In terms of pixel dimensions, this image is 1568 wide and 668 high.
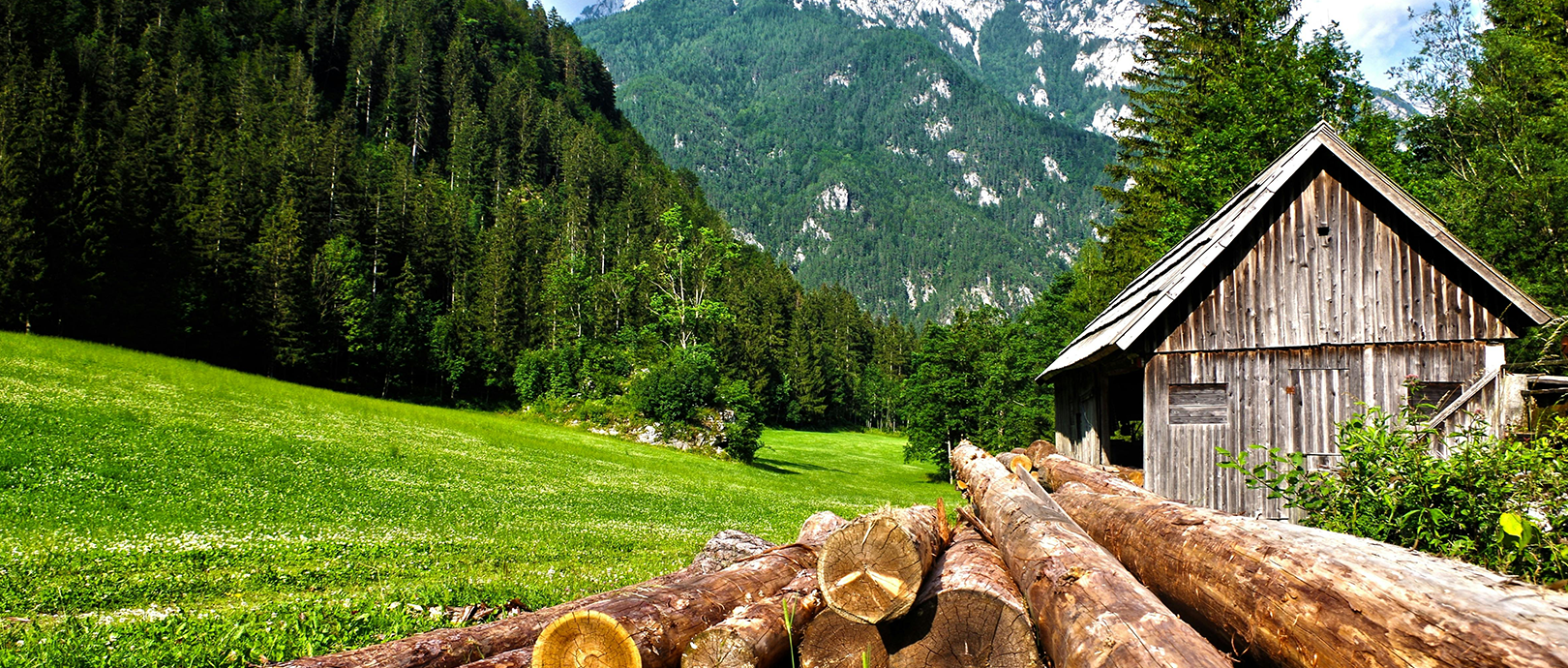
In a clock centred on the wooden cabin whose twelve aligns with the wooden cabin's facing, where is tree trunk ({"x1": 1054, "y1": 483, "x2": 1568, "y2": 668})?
The tree trunk is roughly at 12 o'clock from the wooden cabin.

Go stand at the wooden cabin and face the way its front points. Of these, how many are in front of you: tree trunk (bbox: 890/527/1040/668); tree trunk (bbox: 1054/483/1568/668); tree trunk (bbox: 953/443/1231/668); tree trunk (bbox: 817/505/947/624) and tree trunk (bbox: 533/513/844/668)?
5

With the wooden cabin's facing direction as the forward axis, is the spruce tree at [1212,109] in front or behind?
behind

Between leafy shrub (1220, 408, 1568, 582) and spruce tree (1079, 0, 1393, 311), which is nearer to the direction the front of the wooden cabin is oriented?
the leafy shrub

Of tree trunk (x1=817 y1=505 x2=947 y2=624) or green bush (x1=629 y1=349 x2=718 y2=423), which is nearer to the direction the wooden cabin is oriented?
the tree trunk

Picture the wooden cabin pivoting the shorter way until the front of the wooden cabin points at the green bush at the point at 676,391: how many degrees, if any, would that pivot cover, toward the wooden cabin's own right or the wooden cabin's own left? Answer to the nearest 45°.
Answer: approximately 135° to the wooden cabin's own right

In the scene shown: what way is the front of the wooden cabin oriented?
toward the camera

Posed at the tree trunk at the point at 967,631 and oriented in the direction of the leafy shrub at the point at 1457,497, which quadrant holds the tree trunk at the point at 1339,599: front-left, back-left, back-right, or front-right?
front-right

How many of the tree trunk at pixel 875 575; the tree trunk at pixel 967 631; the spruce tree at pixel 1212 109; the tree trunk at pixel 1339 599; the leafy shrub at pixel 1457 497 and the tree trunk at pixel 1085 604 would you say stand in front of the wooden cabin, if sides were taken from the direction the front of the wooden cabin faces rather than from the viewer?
5

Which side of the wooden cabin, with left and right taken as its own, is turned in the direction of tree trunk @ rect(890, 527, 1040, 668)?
front

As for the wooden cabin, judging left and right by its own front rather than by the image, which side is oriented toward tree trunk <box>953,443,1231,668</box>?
front

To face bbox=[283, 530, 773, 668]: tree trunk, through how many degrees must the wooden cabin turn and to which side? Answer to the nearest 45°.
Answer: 0° — it already faces it

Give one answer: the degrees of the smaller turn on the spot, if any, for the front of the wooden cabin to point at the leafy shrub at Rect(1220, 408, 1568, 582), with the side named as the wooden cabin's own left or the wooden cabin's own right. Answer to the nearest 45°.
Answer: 0° — it already faces it
